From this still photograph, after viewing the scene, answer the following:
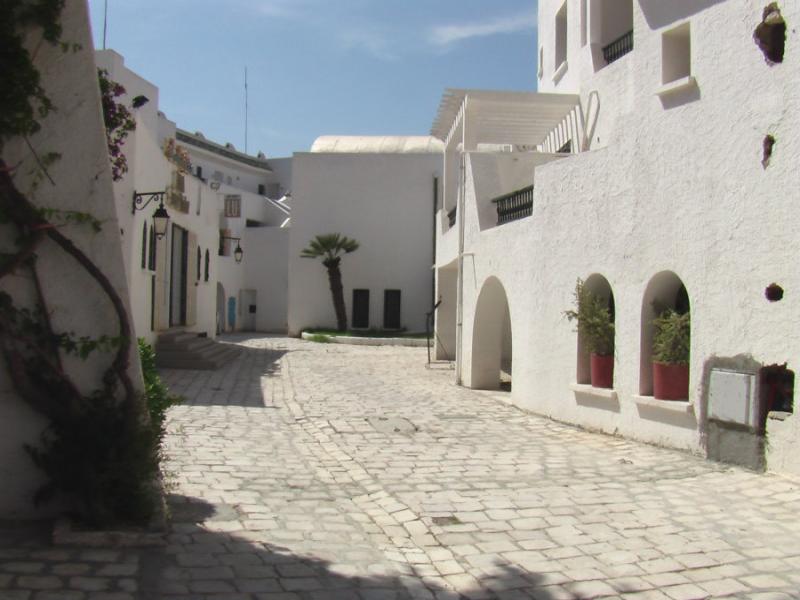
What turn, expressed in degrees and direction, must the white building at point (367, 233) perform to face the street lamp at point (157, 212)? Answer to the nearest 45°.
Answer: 0° — it already faces it

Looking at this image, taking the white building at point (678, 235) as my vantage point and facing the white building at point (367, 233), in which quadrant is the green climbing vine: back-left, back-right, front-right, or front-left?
back-left

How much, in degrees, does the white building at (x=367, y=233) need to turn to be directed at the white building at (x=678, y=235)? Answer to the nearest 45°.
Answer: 0° — it already faces it

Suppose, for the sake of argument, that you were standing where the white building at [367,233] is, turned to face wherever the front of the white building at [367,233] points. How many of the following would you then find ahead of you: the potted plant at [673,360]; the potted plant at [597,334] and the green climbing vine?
3

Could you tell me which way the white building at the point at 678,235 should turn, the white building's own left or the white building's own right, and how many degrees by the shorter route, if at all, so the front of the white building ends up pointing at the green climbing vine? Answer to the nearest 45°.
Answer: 0° — it already faces it

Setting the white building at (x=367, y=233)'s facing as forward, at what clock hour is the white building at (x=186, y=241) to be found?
the white building at (x=186, y=241) is roughly at 1 o'clock from the white building at (x=367, y=233).

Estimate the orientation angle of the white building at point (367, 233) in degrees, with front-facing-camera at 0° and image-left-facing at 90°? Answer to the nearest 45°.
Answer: approximately 0°
